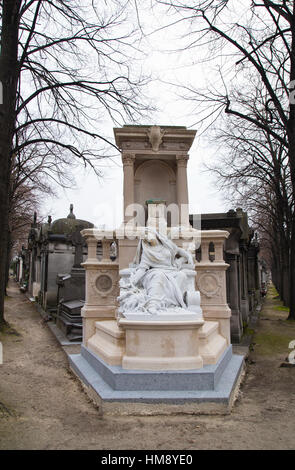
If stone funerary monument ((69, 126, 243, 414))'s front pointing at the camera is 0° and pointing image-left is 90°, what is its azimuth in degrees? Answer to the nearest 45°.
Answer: approximately 0°
